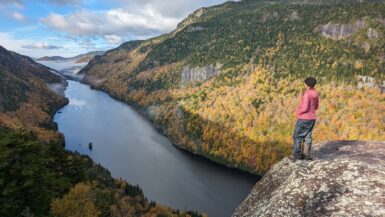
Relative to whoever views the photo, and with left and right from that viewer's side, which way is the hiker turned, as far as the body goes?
facing away from the viewer and to the left of the viewer
